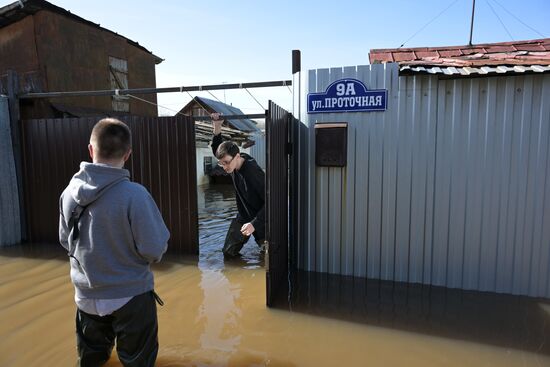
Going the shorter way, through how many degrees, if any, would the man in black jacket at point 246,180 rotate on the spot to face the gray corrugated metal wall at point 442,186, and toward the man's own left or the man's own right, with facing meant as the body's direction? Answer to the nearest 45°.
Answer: approximately 90° to the man's own left

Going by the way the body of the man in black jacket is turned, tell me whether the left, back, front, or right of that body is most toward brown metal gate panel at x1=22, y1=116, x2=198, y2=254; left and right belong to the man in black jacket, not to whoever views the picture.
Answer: right

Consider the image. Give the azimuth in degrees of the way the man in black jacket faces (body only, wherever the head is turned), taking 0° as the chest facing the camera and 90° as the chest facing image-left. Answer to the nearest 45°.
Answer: approximately 45°

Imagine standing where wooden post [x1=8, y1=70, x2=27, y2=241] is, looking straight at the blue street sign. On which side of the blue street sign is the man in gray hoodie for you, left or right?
right

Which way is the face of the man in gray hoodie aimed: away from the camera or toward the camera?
away from the camera

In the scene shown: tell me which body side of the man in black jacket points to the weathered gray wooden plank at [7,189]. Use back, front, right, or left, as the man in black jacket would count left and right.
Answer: right
